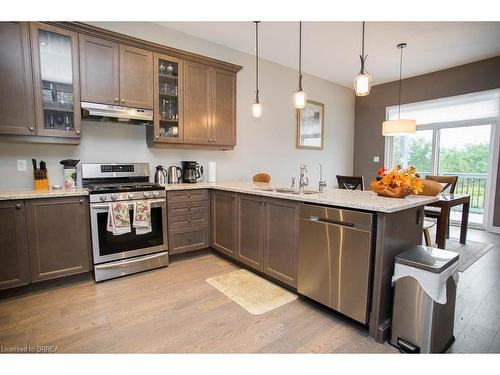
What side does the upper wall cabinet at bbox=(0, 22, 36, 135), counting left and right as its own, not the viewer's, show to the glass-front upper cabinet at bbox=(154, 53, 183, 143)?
left

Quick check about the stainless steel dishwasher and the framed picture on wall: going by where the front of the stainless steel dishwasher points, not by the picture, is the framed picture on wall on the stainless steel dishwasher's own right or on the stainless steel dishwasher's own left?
on the stainless steel dishwasher's own right

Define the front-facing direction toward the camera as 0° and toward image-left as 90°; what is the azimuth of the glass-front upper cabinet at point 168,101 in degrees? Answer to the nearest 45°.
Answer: approximately 315°

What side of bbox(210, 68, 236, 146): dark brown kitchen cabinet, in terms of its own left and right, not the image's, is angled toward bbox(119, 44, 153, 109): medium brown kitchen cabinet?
right

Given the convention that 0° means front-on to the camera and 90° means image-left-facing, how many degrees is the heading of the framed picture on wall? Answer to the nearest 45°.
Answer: approximately 315°

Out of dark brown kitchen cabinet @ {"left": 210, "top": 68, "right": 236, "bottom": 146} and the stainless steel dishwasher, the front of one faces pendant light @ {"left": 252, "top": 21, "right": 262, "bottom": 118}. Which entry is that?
the dark brown kitchen cabinet

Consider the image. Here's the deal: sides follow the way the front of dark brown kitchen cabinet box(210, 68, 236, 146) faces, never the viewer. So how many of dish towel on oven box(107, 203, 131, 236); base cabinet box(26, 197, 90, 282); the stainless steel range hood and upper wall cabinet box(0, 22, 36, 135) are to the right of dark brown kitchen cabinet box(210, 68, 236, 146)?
4

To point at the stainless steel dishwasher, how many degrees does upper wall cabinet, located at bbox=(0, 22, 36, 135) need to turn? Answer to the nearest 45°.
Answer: approximately 45° to its left

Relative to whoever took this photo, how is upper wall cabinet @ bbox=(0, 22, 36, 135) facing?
facing the viewer

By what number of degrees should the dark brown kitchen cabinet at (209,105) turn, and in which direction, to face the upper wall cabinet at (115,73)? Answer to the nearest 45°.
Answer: approximately 90° to its right

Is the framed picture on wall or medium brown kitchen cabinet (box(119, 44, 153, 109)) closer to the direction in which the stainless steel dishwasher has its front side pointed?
the medium brown kitchen cabinet

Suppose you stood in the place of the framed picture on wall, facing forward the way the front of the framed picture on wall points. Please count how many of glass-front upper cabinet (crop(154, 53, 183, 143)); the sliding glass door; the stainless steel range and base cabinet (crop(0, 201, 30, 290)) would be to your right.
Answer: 3
